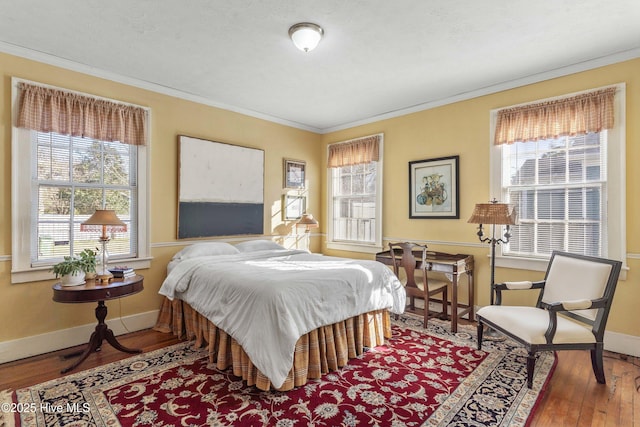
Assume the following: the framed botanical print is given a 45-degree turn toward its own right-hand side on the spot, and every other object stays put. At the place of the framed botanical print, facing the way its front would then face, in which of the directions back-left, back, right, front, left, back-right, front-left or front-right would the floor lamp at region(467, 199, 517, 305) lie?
back-left

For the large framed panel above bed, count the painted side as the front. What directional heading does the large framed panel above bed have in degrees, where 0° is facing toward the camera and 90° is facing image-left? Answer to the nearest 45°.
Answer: approximately 315°

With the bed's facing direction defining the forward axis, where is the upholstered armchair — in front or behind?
in front

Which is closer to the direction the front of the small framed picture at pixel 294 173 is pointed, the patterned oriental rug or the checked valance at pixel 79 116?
the patterned oriental rug

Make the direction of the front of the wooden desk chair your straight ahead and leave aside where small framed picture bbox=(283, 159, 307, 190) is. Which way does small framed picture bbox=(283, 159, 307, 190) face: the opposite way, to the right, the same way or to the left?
to the right

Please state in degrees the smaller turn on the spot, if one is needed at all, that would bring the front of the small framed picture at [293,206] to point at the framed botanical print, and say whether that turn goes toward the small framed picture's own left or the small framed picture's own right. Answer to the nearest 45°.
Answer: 0° — it already faces it

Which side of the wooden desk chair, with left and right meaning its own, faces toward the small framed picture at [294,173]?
left

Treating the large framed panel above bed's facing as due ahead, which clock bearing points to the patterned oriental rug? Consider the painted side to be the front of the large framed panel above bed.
The patterned oriental rug is roughly at 1 o'clock from the large framed panel above bed.

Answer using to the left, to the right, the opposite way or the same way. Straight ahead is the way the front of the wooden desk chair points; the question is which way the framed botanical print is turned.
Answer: the opposite way

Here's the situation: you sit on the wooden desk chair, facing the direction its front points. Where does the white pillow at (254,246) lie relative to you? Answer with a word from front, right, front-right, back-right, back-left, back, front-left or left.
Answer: back-left

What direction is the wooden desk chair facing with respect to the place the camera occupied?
facing away from the viewer and to the right of the viewer

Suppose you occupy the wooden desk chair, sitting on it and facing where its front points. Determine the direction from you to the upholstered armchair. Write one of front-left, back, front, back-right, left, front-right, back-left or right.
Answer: right
